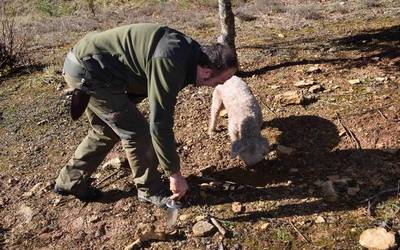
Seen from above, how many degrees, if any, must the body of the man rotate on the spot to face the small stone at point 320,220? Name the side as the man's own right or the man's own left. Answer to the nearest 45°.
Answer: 0° — they already face it

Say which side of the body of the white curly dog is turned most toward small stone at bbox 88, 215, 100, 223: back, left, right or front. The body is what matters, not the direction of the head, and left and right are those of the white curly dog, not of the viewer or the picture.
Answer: right

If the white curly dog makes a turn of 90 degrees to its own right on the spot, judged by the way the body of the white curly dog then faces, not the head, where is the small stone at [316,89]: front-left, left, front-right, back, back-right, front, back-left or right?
back

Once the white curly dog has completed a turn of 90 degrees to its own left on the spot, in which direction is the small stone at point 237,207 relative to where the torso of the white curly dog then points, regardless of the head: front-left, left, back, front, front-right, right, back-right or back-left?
back-right

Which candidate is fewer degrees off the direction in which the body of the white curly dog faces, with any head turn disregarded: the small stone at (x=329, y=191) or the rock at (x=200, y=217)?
the small stone

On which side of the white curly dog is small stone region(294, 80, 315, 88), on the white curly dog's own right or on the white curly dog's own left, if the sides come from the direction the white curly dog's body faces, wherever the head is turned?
on the white curly dog's own left

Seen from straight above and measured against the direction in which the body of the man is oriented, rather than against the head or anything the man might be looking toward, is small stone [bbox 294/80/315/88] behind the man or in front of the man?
in front

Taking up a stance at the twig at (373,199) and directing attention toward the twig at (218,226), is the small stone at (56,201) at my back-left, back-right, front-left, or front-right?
front-right

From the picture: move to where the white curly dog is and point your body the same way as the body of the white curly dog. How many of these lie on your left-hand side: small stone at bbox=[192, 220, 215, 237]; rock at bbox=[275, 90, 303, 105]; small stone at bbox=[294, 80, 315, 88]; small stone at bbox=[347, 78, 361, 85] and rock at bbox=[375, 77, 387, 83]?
4

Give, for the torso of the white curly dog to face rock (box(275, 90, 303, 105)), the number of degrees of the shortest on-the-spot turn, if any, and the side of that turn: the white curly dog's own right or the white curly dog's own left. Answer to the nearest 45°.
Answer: approximately 90° to the white curly dog's own left

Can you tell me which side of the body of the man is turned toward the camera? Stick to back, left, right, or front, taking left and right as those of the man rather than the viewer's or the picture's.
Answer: right

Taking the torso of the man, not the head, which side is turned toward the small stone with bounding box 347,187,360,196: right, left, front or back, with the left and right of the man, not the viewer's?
front

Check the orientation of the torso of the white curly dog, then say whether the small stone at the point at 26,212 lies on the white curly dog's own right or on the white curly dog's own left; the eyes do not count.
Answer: on the white curly dog's own right

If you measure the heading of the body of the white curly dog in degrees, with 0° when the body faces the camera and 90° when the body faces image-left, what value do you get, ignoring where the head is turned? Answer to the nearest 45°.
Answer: approximately 315°

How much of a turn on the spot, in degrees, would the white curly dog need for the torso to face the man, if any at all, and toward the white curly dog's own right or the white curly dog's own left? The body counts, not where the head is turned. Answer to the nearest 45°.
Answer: approximately 90° to the white curly dog's own right

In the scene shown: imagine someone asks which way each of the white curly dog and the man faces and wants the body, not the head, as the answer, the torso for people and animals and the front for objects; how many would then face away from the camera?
0

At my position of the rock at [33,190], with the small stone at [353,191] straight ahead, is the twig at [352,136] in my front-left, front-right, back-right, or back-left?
front-left
